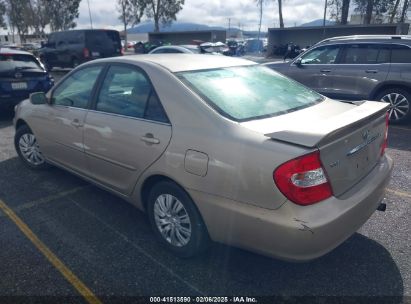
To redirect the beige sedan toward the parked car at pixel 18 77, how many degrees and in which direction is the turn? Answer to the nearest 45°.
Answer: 0° — it already faces it

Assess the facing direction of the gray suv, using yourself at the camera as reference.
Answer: facing to the left of the viewer

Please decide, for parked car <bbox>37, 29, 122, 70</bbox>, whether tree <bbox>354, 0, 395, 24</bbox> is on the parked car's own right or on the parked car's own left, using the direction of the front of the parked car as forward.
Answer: on the parked car's own right

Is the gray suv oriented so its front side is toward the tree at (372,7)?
no

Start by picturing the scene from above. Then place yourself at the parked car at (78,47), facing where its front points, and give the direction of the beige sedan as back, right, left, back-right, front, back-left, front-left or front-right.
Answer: back-left

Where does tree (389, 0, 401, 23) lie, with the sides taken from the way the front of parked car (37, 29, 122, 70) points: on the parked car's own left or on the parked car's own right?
on the parked car's own right

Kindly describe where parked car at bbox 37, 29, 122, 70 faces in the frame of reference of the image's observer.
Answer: facing away from the viewer and to the left of the viewer

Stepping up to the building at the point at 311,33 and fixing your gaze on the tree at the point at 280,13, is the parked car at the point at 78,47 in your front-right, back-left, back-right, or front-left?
back-left

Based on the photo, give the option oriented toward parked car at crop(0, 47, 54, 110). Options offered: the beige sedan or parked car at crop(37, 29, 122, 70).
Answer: the beige sedan

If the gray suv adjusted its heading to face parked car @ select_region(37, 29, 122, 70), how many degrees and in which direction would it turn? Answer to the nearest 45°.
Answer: approximately 45° to its right

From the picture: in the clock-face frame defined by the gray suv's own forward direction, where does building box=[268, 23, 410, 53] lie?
The building is roughly at 3 o'clock from the gray suv.

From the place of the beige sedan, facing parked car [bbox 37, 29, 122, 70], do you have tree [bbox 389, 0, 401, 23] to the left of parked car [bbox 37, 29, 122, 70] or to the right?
right

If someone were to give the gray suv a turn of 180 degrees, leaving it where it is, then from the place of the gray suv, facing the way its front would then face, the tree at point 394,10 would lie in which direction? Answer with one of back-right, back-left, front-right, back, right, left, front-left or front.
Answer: left

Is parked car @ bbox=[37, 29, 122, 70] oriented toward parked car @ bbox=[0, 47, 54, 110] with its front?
no

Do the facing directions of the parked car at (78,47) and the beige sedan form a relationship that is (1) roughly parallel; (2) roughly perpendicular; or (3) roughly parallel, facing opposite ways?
roughly parallel

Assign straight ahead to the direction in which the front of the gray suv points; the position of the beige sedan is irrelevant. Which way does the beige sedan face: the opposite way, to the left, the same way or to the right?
the same way

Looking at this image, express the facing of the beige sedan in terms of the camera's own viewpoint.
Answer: facing away from the viewer and to the left of the viewer
